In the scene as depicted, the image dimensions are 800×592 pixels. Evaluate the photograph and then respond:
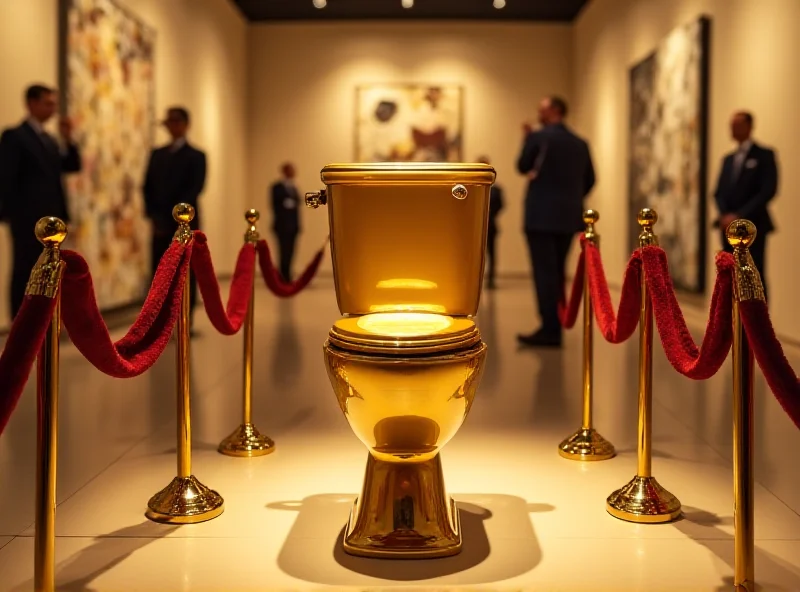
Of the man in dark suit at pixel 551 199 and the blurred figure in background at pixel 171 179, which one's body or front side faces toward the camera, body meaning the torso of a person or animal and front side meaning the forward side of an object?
the blurred figure in background

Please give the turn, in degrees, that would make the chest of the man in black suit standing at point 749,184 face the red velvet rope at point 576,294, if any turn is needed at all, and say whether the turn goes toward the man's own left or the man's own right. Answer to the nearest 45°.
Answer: approximately 45° to the man's own left

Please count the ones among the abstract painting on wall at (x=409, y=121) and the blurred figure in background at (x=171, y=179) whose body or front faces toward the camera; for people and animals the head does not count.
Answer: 2

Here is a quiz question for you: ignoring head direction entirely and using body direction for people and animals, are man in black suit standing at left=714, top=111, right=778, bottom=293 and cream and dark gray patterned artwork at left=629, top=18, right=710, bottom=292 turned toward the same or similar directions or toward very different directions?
same or similar directions

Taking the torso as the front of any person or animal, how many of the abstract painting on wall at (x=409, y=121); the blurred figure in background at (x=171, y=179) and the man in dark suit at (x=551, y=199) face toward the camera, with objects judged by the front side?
2

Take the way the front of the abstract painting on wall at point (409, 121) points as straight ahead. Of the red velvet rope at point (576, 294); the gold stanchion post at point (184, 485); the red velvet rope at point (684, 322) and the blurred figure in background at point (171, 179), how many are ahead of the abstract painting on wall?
4

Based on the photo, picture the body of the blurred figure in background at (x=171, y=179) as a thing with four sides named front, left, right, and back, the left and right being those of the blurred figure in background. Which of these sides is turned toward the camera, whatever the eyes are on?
front

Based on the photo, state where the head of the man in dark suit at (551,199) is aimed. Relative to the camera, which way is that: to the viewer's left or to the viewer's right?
to the viewer's left

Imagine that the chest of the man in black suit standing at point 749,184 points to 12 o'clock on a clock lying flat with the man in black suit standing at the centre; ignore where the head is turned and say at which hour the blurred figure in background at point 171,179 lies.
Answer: The blurred figure in background is roughly at 1 o'clock from the man in black suit standing.

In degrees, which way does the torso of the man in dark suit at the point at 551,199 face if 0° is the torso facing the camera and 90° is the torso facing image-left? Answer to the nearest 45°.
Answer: approximately 135°

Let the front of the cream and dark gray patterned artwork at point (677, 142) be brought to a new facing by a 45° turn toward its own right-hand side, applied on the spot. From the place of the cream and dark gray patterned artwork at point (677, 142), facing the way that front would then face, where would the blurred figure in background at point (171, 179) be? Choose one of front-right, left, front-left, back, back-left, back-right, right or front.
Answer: front-left

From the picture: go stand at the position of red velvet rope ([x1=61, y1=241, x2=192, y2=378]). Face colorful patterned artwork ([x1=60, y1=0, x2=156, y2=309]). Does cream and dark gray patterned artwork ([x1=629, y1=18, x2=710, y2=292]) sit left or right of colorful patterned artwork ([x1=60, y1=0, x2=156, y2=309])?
right

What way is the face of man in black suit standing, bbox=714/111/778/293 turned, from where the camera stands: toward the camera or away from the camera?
toward the camera

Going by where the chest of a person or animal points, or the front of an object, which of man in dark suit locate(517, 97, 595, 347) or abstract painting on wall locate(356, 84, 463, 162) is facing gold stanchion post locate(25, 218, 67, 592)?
the abstract painting on wall

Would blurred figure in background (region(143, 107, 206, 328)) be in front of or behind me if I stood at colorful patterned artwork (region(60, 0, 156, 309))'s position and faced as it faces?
in front

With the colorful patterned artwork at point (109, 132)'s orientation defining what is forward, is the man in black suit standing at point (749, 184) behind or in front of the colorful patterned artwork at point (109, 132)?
in front

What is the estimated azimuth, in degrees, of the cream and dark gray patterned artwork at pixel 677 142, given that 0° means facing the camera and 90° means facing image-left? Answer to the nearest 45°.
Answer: approximately 45°
